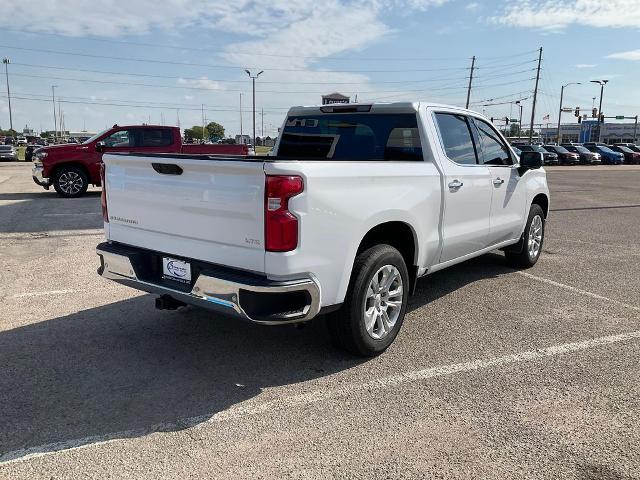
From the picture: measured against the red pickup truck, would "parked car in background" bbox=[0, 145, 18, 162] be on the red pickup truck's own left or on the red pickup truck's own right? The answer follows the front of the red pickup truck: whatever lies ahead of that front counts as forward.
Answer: on the red pickup truck's own right

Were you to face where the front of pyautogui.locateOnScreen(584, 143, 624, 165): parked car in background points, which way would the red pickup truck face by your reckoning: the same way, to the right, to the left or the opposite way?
to the right

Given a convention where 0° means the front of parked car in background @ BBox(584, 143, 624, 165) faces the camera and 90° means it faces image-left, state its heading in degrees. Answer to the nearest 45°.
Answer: approximately 315°

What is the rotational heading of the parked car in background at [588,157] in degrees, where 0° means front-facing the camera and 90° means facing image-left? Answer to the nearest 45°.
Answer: approximately 315°

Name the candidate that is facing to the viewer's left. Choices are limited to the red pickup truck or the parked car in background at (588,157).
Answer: the red pickup truck

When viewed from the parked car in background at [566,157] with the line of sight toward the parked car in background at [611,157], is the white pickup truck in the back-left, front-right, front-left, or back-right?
back-right

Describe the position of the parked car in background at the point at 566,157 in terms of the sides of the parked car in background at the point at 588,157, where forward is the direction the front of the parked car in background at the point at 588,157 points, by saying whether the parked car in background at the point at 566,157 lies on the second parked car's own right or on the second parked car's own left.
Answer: on the second parked car's own right

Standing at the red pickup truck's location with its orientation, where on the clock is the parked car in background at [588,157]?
The parked car in background is roughly at 5 o'clock from the red pickup truck.

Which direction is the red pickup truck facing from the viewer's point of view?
to the viewer's left

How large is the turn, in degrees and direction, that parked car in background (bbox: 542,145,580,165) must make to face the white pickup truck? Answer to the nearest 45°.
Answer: approximately 45° to its right

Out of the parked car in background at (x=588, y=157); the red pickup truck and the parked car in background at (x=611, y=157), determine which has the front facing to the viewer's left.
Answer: the red pickup truck

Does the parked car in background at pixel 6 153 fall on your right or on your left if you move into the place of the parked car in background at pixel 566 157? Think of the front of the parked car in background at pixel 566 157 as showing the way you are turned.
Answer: on your right

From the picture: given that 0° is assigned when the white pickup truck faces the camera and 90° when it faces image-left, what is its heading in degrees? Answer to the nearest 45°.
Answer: approximately 225°

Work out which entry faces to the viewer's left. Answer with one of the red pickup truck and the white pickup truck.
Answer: the red pickup truck

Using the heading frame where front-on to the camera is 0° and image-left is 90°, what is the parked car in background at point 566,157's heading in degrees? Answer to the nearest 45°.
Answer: approximately 315°

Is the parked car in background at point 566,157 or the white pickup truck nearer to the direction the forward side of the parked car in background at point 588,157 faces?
the white pickup truck

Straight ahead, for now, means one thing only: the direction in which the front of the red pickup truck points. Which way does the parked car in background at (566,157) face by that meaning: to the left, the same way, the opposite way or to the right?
to the left
